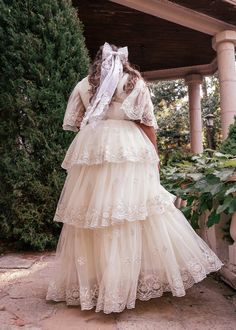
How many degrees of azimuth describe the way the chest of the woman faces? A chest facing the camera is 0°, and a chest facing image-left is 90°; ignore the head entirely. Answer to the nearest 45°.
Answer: approximately 180°

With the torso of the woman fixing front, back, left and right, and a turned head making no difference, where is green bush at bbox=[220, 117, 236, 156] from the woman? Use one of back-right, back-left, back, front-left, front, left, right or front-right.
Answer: front-right

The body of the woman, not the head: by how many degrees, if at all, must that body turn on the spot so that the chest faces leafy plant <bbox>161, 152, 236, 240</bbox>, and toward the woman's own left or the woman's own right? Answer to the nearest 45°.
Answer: approximately 45° to the woman's own right

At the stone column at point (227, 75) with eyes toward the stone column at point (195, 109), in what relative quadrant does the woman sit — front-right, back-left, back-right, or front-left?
back-left

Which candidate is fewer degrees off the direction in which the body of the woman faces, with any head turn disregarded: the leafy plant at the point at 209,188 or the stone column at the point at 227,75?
the stone column

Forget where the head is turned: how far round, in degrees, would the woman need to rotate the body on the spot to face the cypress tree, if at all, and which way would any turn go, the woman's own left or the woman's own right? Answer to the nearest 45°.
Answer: approximately 45° to the woman's own left

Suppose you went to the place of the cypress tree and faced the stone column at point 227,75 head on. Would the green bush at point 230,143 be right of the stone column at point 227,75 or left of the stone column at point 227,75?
right

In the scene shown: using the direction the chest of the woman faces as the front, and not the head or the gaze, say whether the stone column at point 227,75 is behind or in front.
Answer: in front
